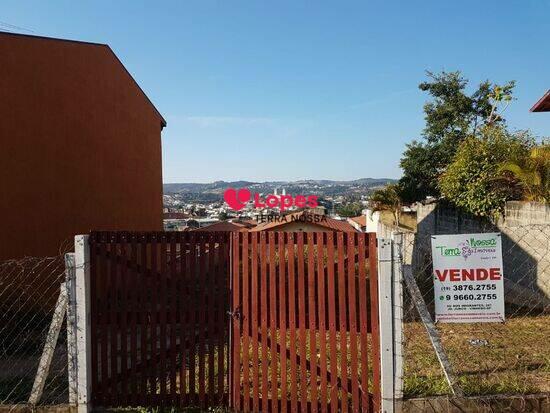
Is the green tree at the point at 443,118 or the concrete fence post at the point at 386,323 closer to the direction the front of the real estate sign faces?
the concrete fence post

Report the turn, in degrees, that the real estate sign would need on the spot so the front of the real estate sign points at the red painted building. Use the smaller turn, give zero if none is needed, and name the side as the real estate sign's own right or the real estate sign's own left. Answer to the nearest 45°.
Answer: approximately 90° to the real estate sign's own right

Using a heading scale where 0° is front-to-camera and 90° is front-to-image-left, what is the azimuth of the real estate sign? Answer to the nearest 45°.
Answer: approximately 0°

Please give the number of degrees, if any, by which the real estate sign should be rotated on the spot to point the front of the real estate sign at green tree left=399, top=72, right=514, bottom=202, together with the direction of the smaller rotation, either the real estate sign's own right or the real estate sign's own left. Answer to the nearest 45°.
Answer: approximately 180°

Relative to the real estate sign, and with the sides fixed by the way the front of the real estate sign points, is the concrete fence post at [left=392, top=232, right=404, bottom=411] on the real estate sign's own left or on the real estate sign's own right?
on the real estate sign's own right

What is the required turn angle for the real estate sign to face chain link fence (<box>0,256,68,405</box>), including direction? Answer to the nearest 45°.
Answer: approximately 90° to its right

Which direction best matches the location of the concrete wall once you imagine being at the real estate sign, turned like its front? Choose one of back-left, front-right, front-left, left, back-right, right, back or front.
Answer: back

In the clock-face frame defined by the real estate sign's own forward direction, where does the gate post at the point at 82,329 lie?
The gate post is roughly at 2 o'clock from the real estate sign.

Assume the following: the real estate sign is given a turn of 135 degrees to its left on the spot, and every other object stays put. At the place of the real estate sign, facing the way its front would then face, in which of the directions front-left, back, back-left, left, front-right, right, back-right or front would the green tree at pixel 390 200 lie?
front-left

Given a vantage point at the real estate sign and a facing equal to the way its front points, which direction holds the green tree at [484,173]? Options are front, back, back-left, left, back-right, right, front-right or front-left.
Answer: back

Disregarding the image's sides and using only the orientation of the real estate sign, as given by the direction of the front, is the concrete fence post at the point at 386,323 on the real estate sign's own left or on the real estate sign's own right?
on the real estate sign's own right

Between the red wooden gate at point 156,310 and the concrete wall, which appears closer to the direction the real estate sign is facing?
the red wooden gate
